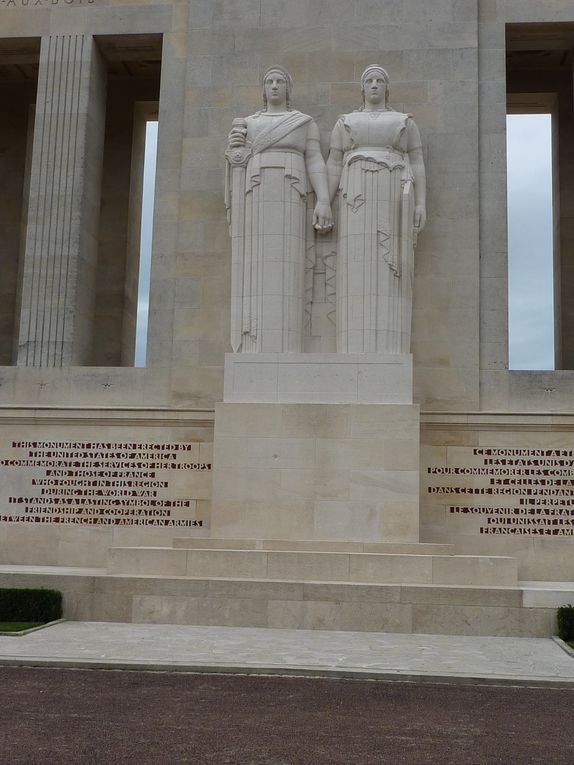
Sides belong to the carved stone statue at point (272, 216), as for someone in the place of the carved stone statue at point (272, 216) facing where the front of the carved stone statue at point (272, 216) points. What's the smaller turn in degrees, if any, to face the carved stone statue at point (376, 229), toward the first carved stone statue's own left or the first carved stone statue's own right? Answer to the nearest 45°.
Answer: approximately 90° to the first carved stone statue's own left

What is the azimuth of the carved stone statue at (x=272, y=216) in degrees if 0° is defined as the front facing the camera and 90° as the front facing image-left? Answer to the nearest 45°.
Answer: approximately 0°

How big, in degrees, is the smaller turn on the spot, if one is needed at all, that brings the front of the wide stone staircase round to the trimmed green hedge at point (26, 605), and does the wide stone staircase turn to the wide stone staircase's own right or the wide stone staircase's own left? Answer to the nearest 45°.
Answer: approximately 90° to the wide stone staircase's own right

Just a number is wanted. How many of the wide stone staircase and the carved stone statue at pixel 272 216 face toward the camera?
2

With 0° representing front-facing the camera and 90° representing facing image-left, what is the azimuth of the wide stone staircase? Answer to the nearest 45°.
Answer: approximately 0°
